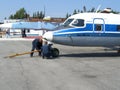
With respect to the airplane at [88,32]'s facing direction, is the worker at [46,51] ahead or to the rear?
ahead

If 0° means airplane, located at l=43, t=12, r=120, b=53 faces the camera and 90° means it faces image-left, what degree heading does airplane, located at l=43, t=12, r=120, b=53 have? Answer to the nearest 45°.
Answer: approximately 90°

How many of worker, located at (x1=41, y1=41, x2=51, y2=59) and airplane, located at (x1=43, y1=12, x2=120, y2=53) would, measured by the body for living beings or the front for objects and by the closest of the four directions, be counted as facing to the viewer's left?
1
